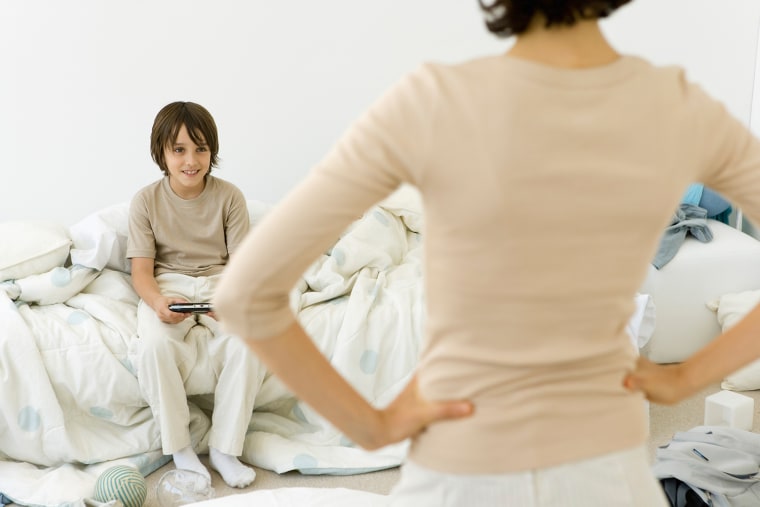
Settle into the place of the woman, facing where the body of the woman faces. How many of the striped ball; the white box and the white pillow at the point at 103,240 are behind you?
0

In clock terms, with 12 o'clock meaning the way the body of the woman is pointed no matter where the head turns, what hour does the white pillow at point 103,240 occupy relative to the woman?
The white pillow is roughly at 11 o'clock from the woman.

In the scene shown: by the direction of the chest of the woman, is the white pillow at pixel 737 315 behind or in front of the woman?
in front

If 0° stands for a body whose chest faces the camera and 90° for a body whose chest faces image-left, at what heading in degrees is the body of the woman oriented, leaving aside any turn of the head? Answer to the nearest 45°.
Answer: approximately 180°

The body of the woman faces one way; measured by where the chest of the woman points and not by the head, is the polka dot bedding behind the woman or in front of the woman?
in front

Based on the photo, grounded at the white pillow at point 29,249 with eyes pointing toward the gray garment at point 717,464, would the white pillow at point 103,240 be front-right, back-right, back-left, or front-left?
front-left

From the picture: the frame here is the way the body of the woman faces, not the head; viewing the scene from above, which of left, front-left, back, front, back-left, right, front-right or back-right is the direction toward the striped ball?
front-left

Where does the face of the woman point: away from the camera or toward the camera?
away from the camera

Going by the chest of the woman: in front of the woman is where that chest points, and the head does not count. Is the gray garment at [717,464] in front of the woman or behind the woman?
in front
